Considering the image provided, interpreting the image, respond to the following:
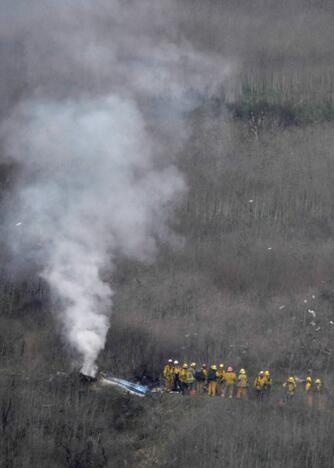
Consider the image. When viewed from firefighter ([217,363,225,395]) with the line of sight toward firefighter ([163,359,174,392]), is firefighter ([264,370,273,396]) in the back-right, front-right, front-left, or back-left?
back-left
